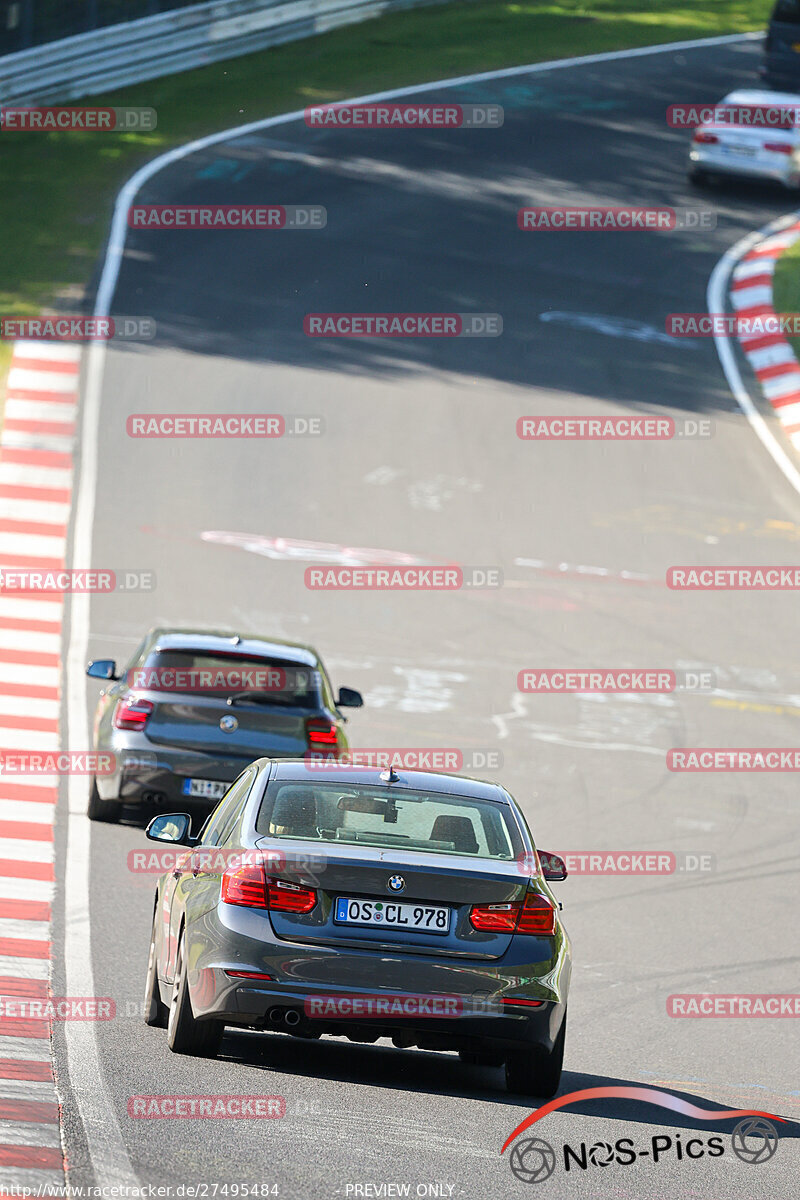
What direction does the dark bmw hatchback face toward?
away from the camera

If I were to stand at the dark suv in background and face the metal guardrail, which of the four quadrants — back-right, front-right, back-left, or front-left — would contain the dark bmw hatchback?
front-left

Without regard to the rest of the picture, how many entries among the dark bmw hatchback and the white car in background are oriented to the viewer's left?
0

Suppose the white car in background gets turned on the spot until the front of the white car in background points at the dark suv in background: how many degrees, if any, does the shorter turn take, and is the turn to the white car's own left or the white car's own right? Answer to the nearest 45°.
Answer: approximately 45° to the white car's own left

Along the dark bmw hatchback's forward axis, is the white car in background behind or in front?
in front

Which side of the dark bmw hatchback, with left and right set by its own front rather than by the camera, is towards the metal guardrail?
front

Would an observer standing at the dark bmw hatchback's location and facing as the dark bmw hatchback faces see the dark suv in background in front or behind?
in front

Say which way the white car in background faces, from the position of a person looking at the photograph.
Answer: facing away from the viewer and to the right of the viewer

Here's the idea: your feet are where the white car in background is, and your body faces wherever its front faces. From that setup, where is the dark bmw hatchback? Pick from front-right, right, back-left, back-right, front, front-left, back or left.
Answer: back-right
